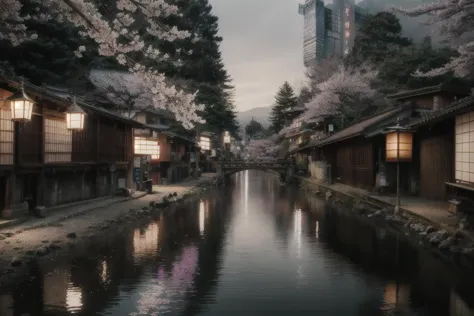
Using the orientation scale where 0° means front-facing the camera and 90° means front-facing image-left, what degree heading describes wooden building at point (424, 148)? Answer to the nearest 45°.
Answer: approximately 45°

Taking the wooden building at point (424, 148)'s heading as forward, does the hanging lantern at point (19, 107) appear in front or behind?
in front

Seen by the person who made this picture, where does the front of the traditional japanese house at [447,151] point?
facing the viewer and to the left of the viewer

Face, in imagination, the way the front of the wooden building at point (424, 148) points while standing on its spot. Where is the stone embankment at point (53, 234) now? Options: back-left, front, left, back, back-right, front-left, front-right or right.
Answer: front

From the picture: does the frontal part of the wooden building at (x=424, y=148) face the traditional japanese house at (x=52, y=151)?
yes

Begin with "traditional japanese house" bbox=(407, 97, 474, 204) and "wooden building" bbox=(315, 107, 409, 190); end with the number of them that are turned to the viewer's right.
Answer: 0

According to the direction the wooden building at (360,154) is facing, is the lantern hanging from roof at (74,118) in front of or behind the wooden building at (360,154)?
in front

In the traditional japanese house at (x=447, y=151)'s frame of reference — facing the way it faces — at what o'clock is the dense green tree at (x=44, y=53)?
The dense green tree is roughly at 2 o'clock from the traditional japanese house.

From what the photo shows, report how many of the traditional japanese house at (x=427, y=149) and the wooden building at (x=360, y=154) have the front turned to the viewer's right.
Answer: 0

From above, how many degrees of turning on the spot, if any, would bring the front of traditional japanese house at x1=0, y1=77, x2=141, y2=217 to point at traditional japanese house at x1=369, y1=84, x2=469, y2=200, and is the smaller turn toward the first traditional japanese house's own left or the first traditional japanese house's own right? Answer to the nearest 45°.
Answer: approximately 45° to the first traditional japanese house's own left

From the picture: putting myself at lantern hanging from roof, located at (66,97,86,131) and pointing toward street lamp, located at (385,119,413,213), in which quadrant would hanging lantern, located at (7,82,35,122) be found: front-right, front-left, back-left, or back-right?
back-right
